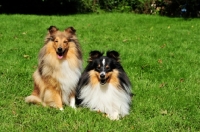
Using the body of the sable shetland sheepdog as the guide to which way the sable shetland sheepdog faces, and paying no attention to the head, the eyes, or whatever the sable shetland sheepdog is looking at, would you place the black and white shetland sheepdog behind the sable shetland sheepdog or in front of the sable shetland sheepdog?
in front

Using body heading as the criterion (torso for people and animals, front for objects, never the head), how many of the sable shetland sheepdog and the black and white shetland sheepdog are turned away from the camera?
0

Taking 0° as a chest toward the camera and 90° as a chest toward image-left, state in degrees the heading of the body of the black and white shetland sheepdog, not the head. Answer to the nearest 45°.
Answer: approximately 0°

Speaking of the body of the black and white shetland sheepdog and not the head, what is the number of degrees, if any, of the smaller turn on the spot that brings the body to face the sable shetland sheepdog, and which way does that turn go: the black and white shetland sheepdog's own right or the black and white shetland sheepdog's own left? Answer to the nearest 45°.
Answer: approximately 90° to the black and white shetland sheepdog's own right

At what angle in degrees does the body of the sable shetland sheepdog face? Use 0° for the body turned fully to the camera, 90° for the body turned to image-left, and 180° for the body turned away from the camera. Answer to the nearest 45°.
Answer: approximately 315°
